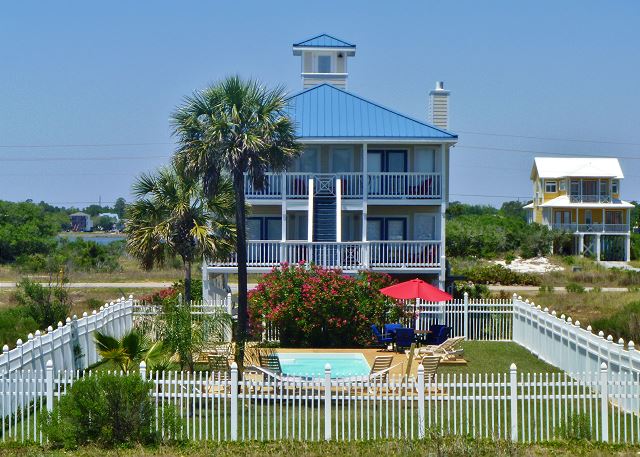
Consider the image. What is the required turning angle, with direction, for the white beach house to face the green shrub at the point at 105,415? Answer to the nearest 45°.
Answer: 0° — it already faces it

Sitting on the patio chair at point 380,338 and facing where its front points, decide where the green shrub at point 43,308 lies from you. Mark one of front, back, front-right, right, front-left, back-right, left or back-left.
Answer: back

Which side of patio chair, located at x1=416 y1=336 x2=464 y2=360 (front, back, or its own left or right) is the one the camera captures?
left

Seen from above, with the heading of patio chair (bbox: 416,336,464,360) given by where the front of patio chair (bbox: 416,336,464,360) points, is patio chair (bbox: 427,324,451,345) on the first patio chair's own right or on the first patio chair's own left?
on the first patio chair's own right

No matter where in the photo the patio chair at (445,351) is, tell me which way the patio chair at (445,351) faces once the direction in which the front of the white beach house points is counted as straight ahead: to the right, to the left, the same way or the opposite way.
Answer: to the right

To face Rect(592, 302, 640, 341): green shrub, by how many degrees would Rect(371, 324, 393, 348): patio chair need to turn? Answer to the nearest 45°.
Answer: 0° — it already faces it

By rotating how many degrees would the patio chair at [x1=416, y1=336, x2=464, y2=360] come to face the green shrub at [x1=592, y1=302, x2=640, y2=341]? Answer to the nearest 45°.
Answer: approximately 135° to its right

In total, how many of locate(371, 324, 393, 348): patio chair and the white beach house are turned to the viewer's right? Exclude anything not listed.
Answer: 1

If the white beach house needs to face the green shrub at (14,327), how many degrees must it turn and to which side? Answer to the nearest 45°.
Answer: approximately 45° to its right

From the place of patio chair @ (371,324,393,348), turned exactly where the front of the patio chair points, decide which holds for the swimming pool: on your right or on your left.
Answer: on your right

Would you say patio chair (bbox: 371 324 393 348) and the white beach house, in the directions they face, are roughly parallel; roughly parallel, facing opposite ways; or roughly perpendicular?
roughly perpendicular

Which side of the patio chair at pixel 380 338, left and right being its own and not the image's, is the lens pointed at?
right

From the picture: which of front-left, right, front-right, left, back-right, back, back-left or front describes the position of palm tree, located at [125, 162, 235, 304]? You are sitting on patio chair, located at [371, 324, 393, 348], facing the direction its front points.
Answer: back

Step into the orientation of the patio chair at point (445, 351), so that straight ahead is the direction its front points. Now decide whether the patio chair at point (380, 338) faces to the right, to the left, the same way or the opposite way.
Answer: the opposite way
